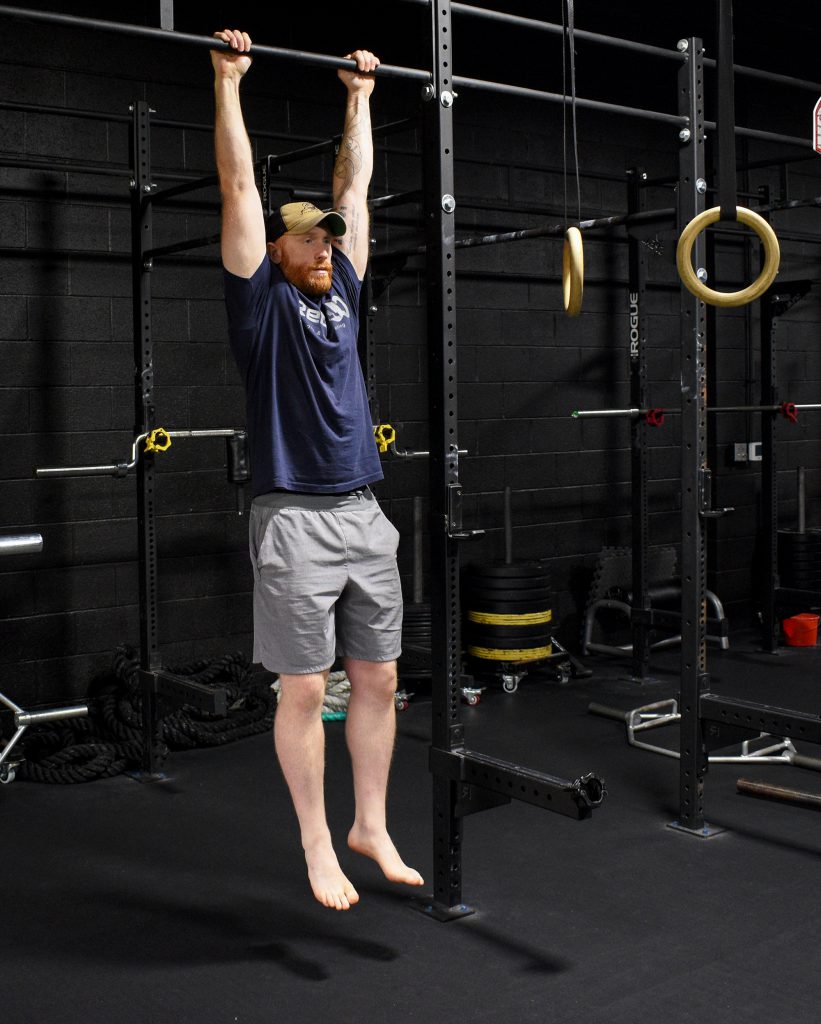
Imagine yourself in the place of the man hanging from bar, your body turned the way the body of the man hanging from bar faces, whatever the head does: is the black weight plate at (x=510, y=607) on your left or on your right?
on your left

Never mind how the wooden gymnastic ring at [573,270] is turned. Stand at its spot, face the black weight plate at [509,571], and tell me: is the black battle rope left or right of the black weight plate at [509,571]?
left

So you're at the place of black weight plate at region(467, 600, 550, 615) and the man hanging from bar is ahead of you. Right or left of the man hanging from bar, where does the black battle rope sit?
right

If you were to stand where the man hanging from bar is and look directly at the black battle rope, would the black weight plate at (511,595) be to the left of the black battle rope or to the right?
right

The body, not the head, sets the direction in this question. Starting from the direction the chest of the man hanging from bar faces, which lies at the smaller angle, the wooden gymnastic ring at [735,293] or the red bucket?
the wooden gymnastic ring

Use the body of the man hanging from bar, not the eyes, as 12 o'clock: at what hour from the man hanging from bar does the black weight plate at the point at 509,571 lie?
The black weight plate is roughly at 8 o'clock from the man hanging from bar.

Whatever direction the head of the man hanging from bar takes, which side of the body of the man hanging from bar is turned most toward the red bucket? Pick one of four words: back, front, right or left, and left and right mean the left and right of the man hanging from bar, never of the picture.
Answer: left

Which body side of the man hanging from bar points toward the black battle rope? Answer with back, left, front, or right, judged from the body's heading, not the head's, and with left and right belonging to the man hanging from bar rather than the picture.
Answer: back

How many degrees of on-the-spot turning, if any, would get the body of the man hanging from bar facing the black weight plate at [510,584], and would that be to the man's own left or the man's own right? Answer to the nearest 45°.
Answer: approximately 135° to the man's own left

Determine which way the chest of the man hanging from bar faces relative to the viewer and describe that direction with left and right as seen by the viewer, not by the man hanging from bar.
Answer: facing the viewer and to the right of the viewer
